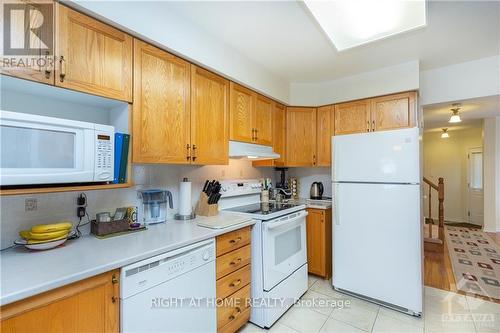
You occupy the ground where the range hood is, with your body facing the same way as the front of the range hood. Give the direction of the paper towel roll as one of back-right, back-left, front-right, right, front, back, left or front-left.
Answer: right

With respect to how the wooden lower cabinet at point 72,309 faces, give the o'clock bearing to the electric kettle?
The electric kettle is roughly at 10 o'clock from the wooden lower cabinet.

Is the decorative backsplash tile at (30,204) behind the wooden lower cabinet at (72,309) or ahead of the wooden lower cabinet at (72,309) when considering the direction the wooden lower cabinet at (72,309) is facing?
behind

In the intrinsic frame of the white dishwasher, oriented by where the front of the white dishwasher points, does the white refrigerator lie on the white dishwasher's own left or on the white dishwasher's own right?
on the white dishwasher's own left

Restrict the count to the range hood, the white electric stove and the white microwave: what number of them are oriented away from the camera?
0

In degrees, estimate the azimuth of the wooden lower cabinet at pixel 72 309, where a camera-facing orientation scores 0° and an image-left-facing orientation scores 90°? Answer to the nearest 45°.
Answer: approximately 315°

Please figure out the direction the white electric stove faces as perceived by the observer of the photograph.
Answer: facing the viewer and to the right of the viewer

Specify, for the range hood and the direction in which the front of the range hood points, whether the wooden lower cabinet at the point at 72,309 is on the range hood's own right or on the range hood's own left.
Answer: on the range hood's own right

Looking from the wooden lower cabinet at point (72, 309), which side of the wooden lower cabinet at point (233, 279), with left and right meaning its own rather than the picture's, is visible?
right

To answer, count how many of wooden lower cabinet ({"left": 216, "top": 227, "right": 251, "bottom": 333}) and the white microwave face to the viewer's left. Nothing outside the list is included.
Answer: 0

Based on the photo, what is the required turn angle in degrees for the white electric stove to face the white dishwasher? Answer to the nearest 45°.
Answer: approximately 90° to its right

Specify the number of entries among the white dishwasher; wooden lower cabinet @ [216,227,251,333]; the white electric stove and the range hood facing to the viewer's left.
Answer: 0
